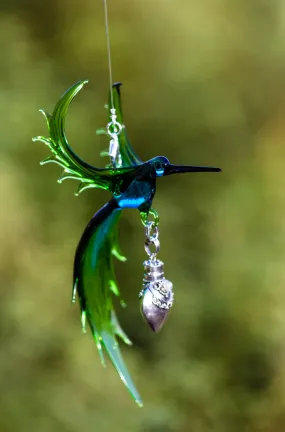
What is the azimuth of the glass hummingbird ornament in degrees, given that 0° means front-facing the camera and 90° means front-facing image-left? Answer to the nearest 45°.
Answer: approximately 270°
